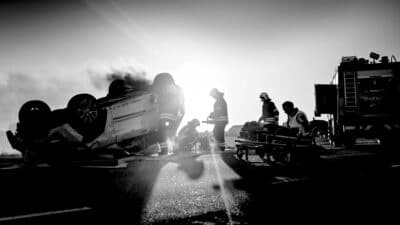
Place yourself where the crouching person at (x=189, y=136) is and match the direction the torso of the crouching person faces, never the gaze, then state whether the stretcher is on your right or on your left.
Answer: on your right

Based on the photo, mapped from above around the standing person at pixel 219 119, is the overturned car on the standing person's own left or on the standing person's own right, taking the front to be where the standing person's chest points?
on the standing person's own left

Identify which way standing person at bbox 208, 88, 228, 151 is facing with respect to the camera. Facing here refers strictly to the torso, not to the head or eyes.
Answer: to the viewer's left

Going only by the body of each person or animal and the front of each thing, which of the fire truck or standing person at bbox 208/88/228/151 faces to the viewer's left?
the standing person

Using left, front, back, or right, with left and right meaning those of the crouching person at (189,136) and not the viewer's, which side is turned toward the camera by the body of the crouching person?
right
